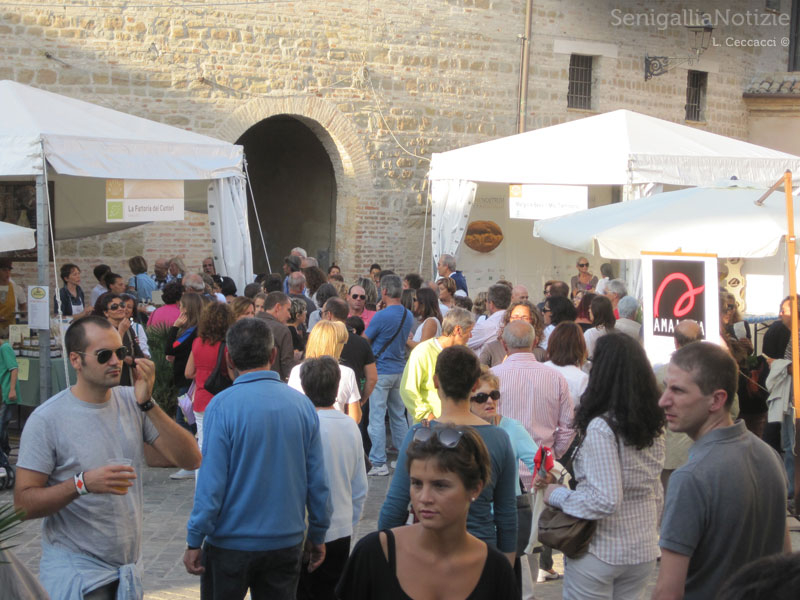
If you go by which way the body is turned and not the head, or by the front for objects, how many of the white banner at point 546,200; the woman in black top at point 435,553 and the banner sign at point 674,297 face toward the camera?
3

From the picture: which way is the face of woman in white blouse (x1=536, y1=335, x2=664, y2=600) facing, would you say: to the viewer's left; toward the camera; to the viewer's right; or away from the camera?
away from the camera

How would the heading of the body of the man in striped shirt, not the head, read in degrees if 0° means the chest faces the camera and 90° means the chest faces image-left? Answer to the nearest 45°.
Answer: approximately 180°

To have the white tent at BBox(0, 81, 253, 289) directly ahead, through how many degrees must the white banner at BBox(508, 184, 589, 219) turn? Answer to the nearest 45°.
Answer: approximately 45° to its right

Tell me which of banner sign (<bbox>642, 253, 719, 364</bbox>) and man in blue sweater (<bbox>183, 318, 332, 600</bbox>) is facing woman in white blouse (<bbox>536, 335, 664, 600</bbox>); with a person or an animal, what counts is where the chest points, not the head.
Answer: the banner sign

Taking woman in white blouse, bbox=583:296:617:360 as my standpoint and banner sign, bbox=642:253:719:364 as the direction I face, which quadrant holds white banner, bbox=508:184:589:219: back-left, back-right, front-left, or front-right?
back-left

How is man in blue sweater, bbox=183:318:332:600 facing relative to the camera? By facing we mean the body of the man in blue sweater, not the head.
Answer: away from the camera

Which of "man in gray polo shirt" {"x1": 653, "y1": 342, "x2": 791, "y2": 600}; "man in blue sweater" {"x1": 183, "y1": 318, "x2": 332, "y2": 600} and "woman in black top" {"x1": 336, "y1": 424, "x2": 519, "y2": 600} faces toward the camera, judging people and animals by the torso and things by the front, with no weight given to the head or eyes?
the woman in black top

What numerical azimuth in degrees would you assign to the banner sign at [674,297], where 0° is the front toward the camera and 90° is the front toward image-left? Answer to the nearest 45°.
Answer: approximately 0°

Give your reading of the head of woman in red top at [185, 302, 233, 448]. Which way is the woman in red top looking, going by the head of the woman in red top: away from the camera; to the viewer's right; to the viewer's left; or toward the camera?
away from the camera

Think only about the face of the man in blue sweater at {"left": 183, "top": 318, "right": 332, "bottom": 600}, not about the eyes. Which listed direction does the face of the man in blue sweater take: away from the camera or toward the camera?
away from the camera
